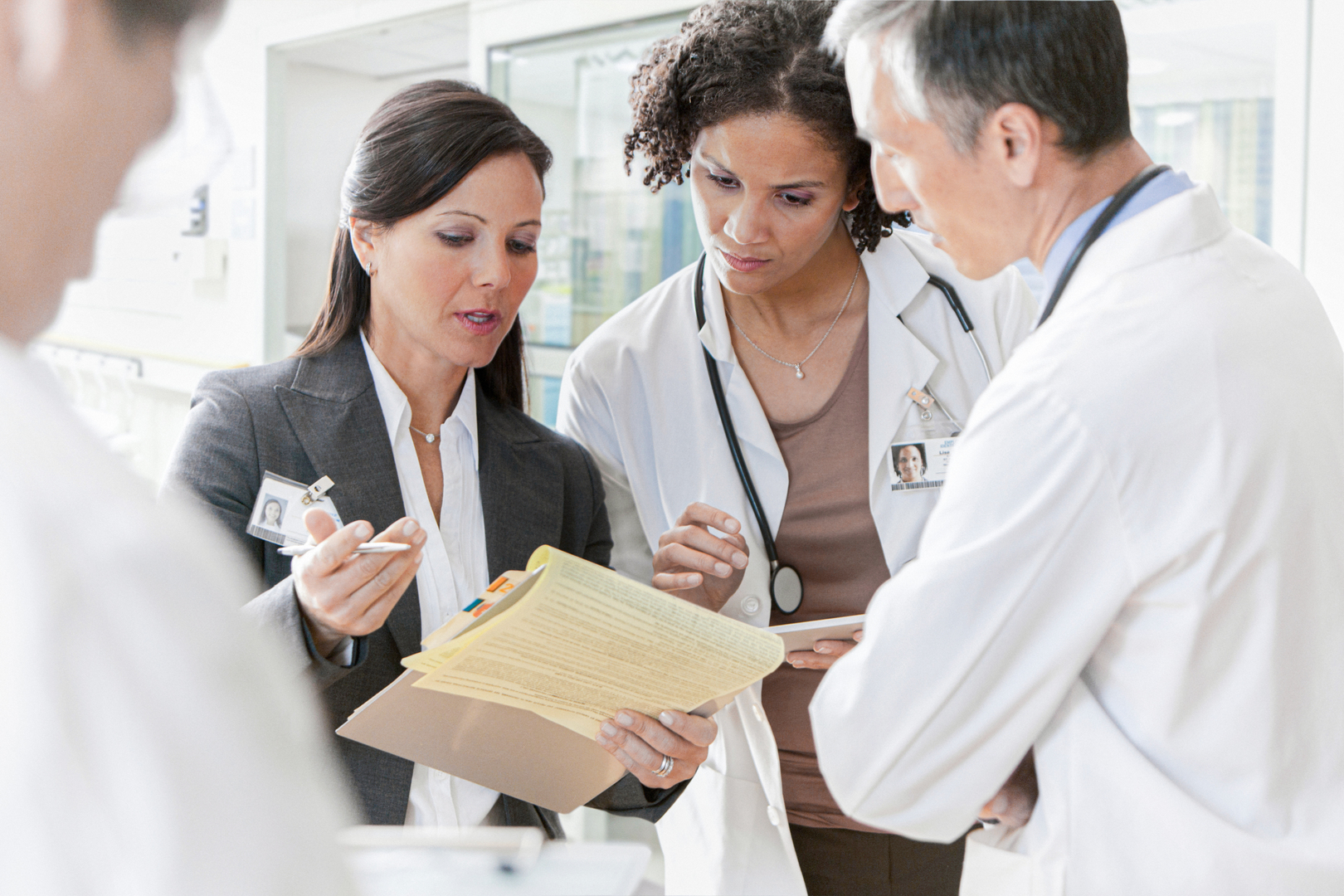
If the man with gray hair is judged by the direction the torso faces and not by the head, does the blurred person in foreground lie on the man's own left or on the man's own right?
on the man's own left

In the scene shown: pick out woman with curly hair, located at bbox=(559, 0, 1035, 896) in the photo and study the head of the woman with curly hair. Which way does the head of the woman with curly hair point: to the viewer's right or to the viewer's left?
to the viewer's left

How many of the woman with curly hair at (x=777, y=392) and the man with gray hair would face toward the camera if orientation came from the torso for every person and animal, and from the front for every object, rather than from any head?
1

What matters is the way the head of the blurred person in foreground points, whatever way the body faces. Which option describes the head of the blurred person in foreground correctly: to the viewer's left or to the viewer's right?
to the viewer's right

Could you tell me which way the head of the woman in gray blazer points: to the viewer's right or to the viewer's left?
to the viewer's right

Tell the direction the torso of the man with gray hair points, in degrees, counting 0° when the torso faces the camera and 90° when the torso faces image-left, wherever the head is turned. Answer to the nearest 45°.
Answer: approximately 135°

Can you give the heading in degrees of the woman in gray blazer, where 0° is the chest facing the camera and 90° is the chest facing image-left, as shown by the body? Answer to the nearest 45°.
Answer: approximately 315°

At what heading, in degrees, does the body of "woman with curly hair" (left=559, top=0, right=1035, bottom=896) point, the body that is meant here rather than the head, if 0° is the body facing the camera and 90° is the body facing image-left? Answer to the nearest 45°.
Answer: approximately 0°

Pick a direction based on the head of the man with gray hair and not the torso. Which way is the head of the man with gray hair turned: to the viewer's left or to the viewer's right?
to the viewer's left
